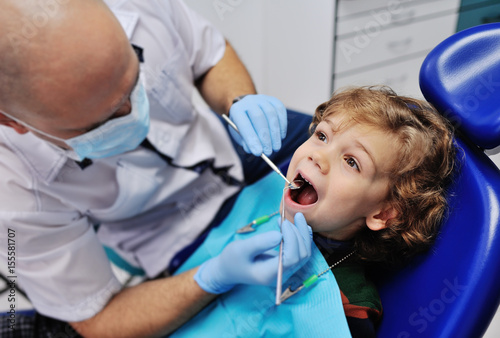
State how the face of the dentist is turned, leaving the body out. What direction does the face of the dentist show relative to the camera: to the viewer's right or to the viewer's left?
to the viewer's right

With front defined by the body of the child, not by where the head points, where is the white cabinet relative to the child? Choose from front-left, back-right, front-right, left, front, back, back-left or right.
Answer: back-right

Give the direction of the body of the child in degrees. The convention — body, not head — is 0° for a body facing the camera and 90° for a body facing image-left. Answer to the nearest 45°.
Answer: approximately 45°

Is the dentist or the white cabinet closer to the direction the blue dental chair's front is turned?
the dentist

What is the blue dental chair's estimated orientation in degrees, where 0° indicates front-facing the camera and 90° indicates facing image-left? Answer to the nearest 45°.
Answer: approximately 45°
